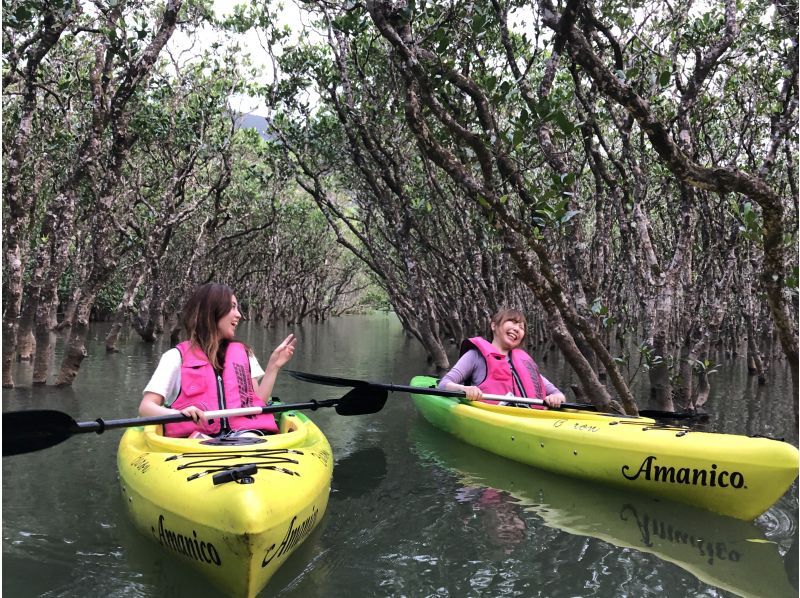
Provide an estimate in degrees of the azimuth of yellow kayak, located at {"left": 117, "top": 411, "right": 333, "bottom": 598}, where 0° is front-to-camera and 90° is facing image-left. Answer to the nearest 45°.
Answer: approximately 0°

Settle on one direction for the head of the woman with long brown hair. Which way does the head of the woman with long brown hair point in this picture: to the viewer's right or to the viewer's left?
to the viewer's right

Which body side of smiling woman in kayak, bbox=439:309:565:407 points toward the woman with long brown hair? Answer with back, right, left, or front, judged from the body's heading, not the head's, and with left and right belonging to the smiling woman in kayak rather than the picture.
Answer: right

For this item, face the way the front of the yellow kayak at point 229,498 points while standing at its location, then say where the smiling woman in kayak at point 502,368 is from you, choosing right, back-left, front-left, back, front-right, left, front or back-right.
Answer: back-left

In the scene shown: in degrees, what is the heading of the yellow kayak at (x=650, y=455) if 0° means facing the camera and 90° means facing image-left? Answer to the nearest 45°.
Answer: approximately 315°

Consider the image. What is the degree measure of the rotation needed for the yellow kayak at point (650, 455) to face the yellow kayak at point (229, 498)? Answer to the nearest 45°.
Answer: approximately 90° to its right

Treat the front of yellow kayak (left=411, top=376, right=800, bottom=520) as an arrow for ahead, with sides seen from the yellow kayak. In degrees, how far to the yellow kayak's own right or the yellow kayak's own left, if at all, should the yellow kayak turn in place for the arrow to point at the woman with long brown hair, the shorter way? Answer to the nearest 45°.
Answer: approximately 90° to the yellow kayak's own right
